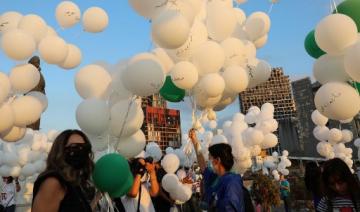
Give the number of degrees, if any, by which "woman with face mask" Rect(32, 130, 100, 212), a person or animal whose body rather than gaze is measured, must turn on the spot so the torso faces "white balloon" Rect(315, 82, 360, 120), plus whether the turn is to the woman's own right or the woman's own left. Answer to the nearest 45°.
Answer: approximately 45° to the woman's own left

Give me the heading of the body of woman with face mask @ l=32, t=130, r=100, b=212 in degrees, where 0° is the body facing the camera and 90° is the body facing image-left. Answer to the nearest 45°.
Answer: approximately 315°

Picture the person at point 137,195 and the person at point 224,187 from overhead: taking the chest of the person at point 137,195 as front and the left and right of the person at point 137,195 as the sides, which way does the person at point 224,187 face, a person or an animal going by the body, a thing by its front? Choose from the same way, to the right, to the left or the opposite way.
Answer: to the right
